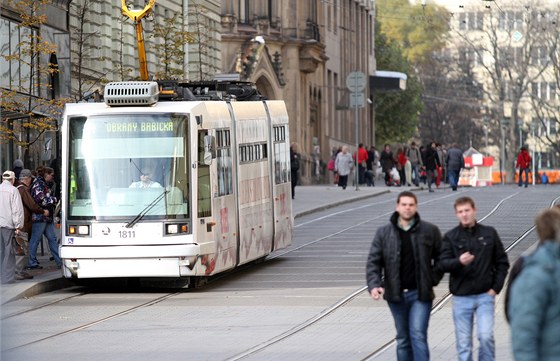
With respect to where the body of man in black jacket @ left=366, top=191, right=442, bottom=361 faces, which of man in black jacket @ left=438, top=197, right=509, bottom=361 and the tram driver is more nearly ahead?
the man in black jacket

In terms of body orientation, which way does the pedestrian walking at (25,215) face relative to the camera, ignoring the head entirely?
to the viewer's right

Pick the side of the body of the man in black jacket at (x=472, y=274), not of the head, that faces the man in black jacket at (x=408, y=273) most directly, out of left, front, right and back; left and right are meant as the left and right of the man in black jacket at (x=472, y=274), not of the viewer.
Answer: right
